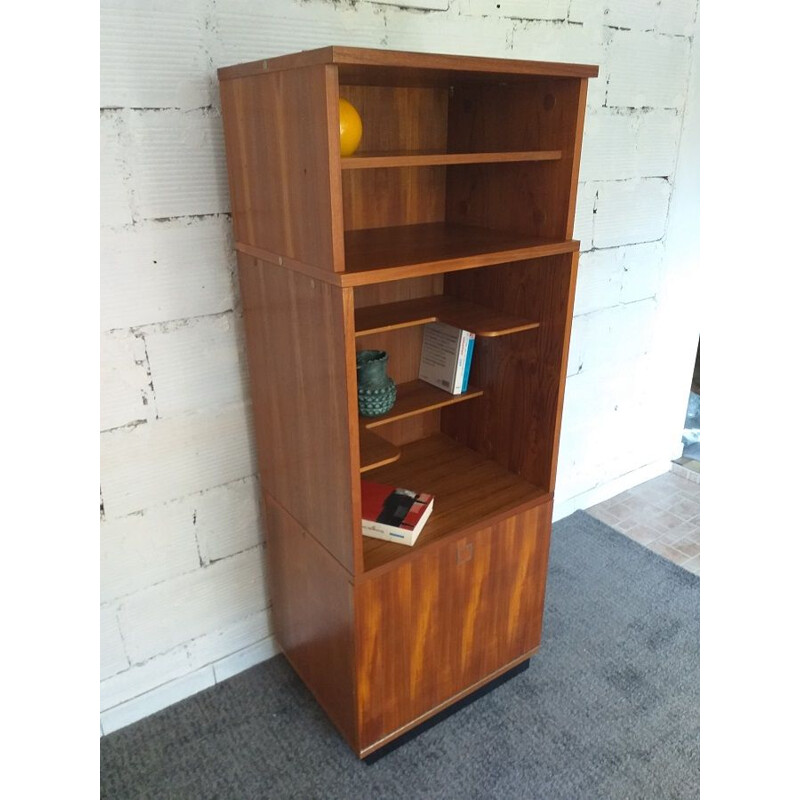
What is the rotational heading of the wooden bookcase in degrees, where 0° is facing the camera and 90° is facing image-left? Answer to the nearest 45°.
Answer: approximately 315°
